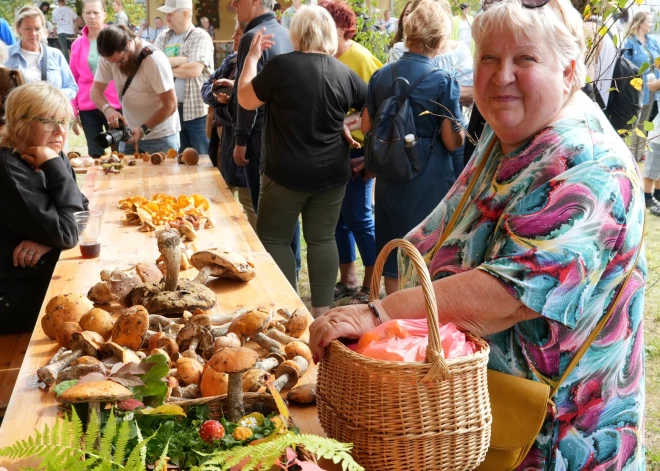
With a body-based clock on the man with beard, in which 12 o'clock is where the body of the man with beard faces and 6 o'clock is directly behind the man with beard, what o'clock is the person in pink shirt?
The person in pink shirt is roughly at 4 o'clock from the man with beard.

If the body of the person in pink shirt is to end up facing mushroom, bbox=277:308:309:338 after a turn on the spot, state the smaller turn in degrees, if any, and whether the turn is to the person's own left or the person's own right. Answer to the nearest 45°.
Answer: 0° — they already face it

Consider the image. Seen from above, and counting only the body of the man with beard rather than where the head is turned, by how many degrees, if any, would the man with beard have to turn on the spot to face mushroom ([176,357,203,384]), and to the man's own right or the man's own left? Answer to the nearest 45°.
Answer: approximately 45° to the man's own left

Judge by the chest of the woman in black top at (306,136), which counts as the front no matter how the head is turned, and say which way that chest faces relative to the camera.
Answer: away from the camera

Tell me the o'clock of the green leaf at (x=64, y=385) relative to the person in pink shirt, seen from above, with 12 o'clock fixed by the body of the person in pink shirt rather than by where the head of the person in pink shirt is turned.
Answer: The green leaf is roughly at 12 o'clock from the person in pink shirt.

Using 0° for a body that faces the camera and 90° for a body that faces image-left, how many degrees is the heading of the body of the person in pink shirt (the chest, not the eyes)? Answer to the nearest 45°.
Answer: approximately 0°

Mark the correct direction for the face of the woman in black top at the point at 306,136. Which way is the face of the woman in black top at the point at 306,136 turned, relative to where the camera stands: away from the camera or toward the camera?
away from the camera

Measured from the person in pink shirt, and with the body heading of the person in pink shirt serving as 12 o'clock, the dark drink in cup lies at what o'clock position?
The dark drink in cup is roughly at 12 o'clock from the person in pink shirt.
